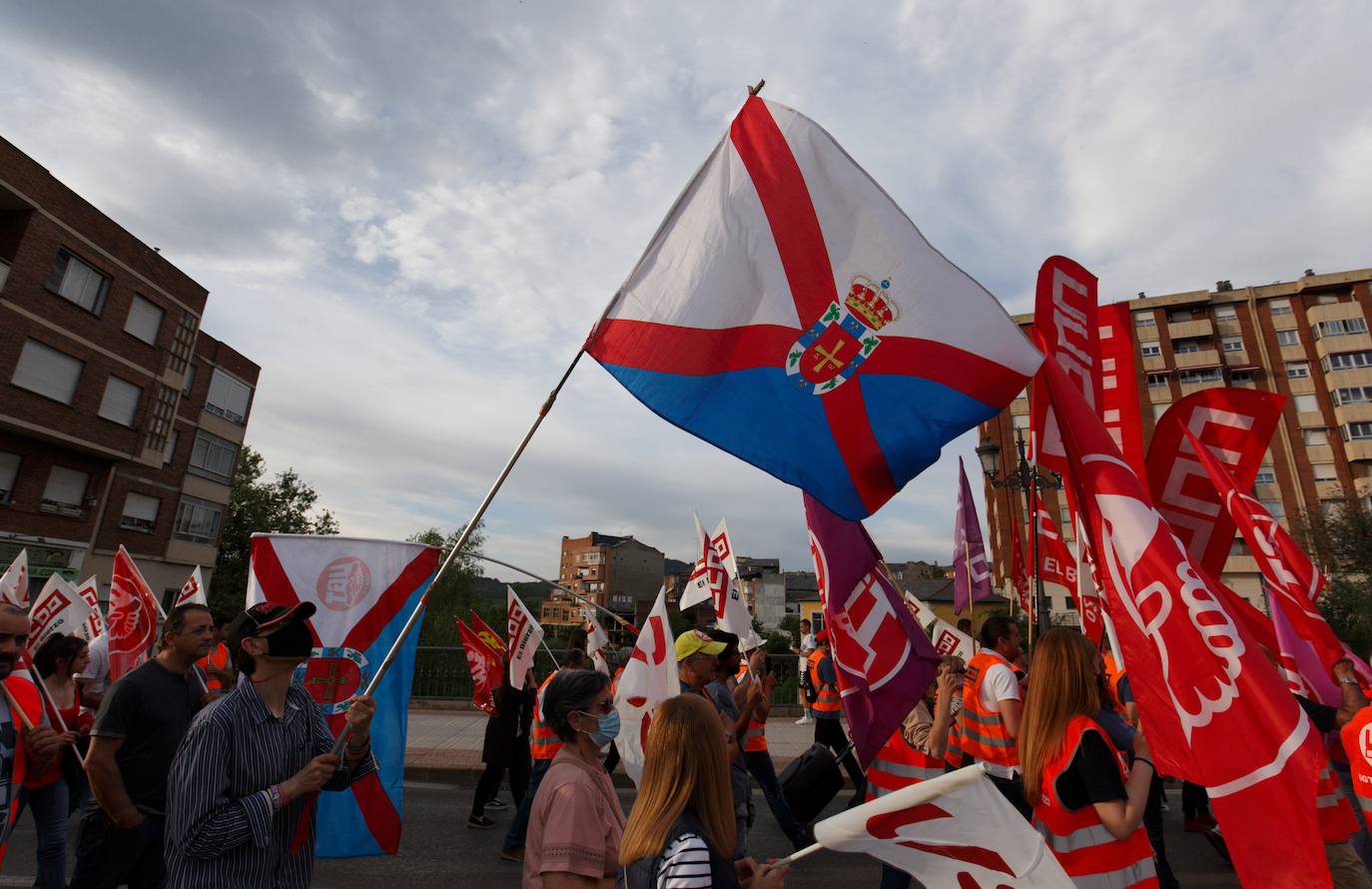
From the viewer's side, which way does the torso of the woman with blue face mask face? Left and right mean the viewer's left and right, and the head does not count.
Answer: facing to the right of the viewer

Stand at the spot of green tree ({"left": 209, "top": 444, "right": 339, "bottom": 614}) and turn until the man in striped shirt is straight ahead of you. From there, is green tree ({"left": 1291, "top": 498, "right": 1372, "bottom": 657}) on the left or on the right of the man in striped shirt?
left

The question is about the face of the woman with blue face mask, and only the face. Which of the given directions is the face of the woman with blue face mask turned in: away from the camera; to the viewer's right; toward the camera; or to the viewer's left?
to the viewer's right

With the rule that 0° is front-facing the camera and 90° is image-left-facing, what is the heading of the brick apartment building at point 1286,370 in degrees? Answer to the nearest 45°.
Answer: approximately 0°

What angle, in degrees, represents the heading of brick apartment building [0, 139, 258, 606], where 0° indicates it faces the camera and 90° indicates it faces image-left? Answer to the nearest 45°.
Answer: approximately 315°

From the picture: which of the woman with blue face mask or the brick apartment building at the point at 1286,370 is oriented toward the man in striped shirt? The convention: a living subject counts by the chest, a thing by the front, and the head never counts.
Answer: the brick apartment building

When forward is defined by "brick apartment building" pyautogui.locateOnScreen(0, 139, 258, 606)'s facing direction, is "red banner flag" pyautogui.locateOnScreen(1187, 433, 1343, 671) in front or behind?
in front

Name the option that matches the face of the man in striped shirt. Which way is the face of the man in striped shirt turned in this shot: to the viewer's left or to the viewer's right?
to the viewer's right

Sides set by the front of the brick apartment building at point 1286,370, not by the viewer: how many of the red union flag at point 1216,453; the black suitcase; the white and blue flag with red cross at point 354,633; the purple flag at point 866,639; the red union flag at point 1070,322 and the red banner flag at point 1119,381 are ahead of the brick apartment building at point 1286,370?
6

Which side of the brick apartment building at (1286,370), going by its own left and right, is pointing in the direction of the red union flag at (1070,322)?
front

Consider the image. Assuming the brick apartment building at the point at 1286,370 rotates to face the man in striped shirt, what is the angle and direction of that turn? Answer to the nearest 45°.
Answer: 0° — it already faces them

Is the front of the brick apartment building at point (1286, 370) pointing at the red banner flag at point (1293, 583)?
yes
